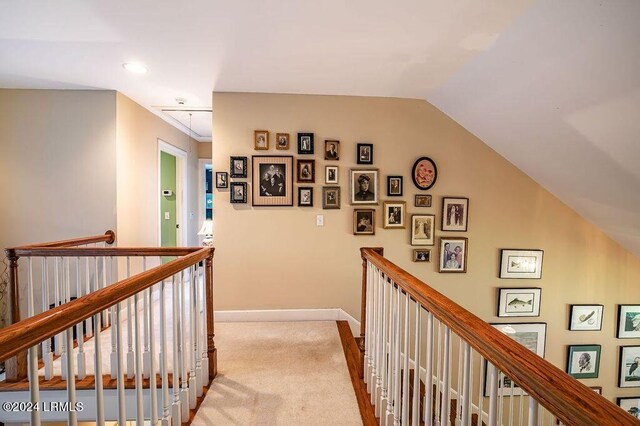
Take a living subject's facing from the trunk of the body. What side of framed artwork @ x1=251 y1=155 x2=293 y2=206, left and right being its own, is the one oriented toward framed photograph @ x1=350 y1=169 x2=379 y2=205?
left

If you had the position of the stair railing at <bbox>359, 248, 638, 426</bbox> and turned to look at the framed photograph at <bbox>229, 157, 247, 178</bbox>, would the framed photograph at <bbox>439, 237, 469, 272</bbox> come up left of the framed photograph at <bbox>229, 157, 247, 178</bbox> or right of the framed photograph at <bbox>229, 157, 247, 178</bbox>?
right

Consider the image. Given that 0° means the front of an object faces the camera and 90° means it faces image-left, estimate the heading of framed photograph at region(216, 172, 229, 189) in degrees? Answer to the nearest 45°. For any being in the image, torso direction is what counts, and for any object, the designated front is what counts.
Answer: approximately 0°

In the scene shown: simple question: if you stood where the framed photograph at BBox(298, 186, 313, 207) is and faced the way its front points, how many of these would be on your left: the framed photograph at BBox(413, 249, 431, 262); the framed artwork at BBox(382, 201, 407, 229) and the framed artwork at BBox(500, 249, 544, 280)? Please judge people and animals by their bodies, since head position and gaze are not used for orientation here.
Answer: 3

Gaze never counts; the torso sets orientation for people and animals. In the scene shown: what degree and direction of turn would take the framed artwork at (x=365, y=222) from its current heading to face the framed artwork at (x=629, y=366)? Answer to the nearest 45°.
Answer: approximately 90° to its left

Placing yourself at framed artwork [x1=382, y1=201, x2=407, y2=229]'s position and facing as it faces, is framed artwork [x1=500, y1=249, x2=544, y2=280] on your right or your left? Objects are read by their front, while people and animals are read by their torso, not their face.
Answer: on your left
